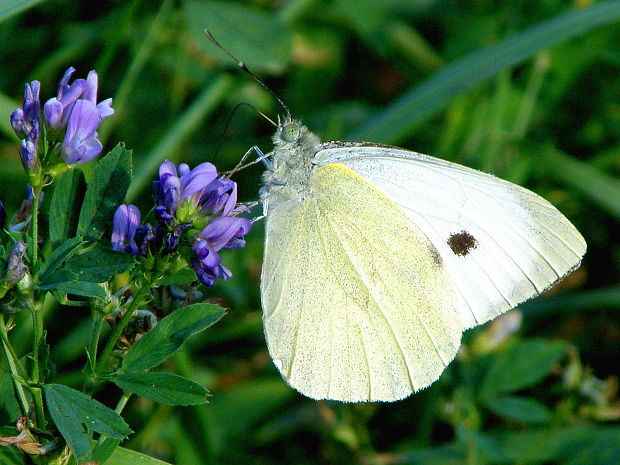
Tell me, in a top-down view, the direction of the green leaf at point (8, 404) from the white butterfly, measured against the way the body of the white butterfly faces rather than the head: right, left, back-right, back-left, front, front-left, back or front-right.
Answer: front-left

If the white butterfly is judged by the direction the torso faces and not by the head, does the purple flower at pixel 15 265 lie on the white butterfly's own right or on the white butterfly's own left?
on the white butterfly's own left

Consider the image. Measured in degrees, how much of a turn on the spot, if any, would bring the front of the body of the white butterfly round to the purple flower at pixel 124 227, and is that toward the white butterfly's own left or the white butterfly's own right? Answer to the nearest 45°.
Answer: approximately 45° to the white butterfly's own left

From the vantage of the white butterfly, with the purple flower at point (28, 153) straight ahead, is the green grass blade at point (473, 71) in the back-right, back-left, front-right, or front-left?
back-right

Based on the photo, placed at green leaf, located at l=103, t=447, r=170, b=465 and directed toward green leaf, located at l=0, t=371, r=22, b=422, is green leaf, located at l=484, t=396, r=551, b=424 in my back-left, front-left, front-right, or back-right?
back-right

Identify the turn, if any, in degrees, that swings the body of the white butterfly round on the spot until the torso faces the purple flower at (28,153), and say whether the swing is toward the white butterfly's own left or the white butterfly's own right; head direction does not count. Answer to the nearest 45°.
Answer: approximately 45° to the white butterfly's own left

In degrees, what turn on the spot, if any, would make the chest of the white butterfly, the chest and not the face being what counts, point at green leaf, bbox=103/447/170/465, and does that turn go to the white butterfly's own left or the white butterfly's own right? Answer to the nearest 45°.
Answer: approximately 45° to the white butterfly's own left

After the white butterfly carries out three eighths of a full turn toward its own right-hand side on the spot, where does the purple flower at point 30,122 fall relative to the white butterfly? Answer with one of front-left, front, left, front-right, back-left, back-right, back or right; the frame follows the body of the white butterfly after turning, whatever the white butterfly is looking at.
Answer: back

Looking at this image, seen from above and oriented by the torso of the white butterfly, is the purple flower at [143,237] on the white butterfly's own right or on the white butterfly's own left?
on the white butterfly's own left

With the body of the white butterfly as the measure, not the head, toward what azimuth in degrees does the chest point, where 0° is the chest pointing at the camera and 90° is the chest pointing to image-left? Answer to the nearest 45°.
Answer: approximately 90°

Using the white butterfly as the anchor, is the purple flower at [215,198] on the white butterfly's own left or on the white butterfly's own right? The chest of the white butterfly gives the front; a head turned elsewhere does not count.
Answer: on the white butterfly's own left
